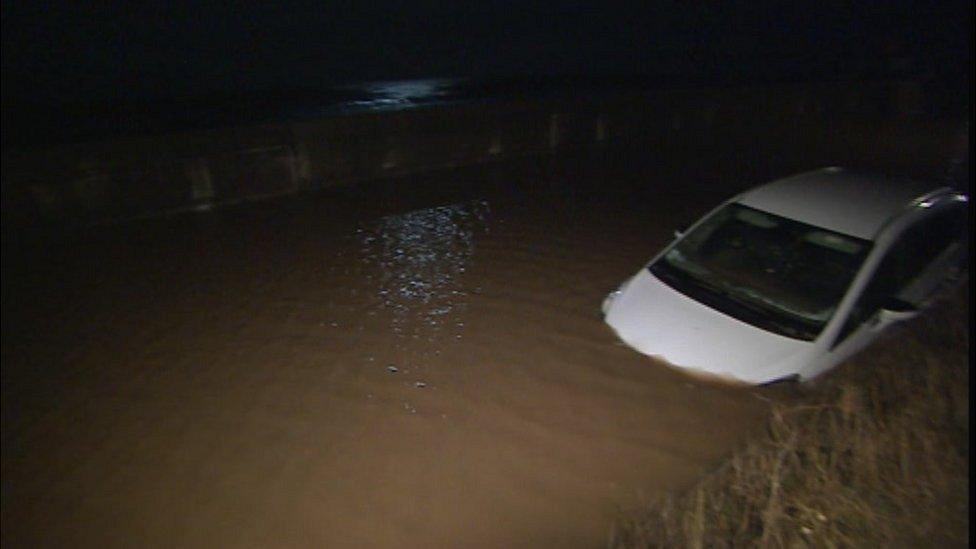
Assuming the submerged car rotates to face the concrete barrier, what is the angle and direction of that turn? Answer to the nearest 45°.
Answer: approximately 90° to its right

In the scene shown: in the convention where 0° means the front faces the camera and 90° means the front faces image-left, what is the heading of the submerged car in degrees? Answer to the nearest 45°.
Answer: approximately 45°
